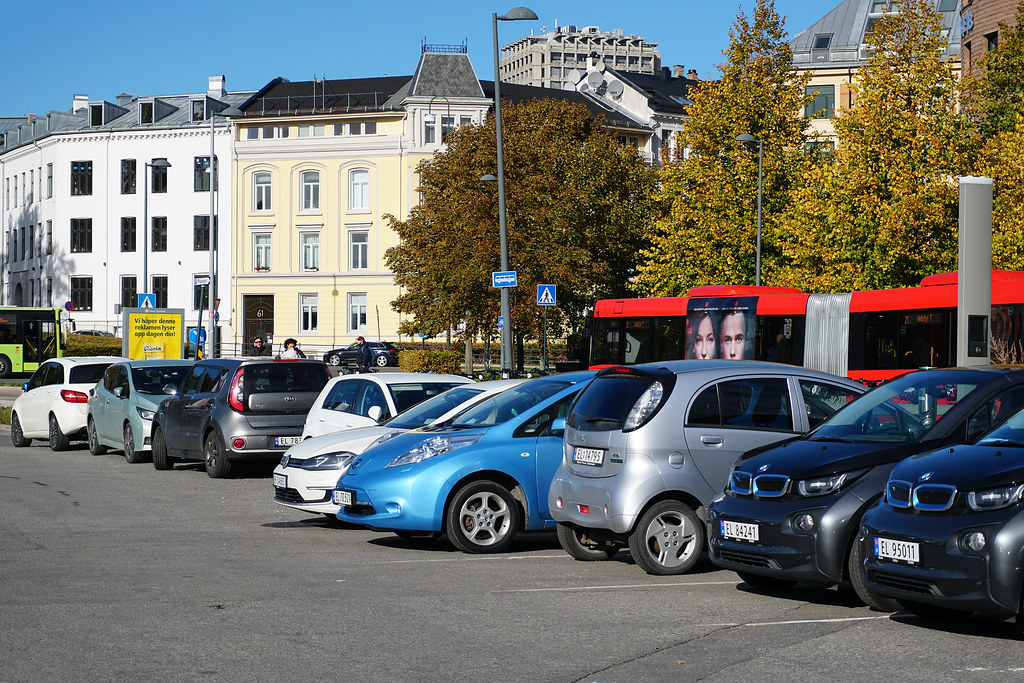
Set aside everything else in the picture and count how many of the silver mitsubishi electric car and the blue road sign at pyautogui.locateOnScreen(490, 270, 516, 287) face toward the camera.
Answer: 1

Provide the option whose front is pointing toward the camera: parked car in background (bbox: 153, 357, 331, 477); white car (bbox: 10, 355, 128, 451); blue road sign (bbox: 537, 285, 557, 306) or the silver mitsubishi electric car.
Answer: the blue road sign

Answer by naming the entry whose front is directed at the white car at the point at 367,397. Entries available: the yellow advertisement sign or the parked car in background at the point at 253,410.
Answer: the yellow advertisement sign

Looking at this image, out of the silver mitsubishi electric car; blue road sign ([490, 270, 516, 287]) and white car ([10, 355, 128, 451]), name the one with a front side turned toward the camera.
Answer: the blue road sign

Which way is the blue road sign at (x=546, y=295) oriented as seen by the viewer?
toward the camera

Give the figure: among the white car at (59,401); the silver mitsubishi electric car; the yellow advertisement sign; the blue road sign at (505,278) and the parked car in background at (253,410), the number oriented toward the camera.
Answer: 2

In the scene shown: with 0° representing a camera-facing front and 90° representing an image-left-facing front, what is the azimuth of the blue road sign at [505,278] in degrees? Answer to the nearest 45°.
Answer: approximately 0°

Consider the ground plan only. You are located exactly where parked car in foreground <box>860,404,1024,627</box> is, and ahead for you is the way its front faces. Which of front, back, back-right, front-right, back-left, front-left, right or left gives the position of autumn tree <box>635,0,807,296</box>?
back-right

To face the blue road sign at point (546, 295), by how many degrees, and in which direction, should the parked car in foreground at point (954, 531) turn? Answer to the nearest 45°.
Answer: approximately 135° to its right

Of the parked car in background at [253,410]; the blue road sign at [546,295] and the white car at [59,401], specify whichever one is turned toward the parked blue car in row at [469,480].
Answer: the blue road sign

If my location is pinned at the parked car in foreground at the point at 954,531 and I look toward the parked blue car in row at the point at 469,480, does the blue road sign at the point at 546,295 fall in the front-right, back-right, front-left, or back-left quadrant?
front-right

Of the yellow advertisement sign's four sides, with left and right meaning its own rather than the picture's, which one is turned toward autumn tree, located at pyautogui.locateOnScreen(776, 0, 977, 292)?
left

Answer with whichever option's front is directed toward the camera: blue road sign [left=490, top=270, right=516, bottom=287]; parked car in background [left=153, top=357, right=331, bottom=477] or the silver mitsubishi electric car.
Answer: the blue road sign

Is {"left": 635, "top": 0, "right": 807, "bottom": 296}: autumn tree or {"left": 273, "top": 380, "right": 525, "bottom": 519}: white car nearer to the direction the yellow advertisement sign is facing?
the white car

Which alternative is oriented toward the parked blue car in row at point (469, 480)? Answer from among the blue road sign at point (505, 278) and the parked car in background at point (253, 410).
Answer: the blue road sign

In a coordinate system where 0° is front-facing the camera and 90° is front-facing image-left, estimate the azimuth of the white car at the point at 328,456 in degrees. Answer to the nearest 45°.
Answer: approximately 45°

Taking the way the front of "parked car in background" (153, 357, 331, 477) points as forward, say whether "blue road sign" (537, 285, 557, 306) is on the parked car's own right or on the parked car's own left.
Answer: on the parked car's own right

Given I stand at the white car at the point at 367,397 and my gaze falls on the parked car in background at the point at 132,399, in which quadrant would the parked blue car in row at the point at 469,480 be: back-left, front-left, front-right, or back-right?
back-left

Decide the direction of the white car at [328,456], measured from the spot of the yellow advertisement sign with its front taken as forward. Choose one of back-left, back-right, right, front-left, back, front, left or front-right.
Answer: front
